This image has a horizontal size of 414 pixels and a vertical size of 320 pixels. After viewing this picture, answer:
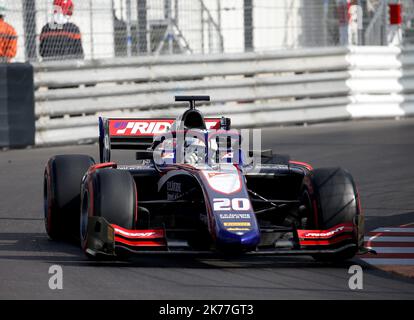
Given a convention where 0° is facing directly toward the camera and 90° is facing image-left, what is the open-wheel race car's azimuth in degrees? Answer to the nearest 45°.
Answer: approximately 0°

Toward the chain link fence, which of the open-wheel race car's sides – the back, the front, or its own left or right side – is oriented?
back

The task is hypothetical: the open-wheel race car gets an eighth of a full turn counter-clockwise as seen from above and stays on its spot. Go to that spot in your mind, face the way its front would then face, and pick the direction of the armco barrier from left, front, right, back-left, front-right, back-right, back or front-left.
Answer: back-left
